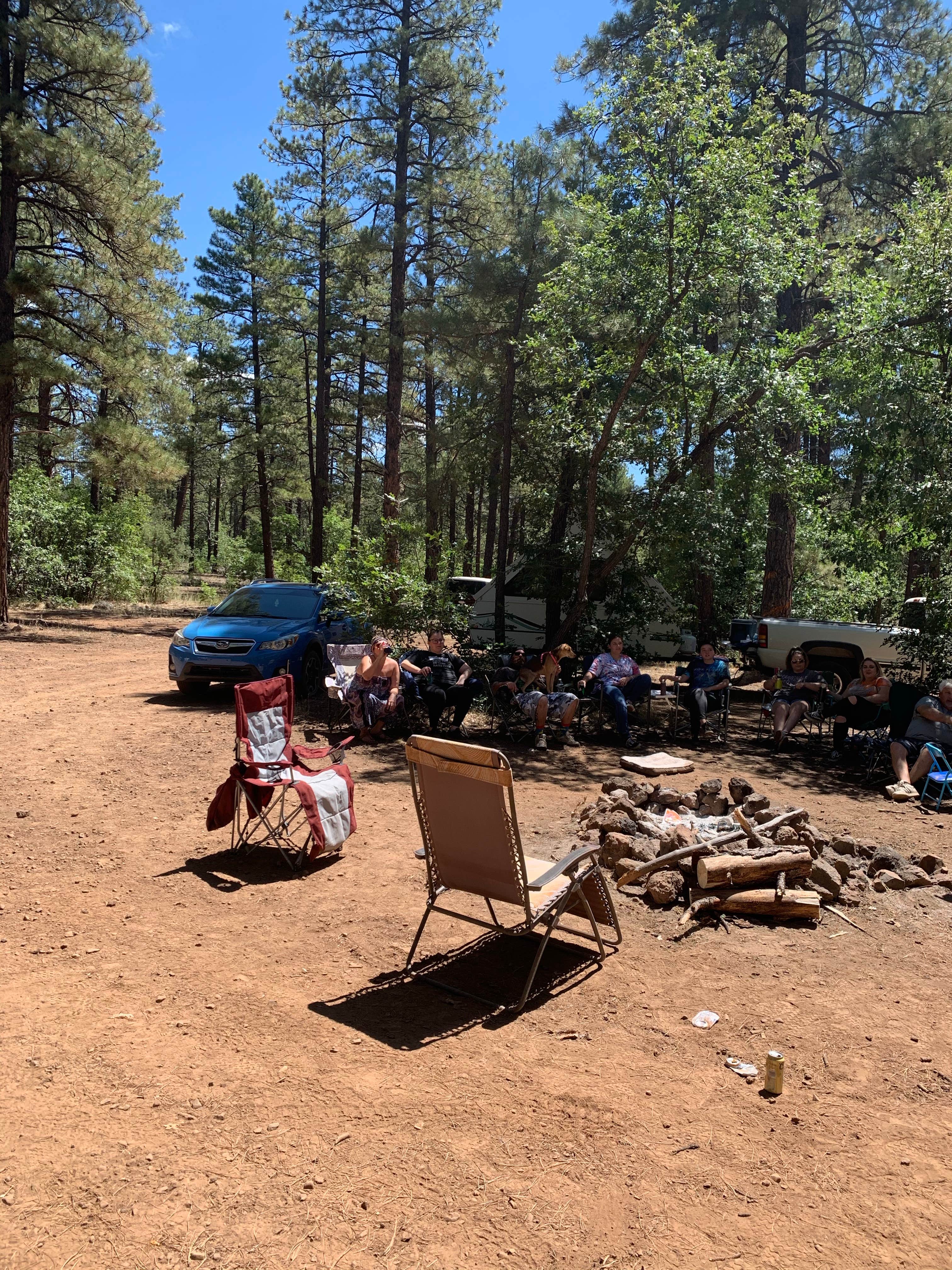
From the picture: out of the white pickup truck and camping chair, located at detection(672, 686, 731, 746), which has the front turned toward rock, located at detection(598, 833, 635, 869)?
the camping chair

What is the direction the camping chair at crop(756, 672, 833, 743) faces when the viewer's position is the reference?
facing the viewer and to the left of the viewer

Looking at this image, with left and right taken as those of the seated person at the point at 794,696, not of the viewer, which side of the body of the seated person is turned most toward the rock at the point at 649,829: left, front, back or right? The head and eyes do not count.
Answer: front

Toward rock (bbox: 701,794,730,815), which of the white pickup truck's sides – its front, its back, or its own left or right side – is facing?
right

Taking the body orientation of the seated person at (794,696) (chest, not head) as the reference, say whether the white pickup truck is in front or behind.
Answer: behind

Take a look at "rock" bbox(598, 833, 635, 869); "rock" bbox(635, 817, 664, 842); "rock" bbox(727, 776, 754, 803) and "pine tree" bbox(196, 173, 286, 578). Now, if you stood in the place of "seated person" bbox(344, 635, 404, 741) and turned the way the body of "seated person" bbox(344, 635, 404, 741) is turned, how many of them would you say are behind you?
1

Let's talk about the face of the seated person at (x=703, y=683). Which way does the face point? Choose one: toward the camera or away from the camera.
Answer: toward the camera

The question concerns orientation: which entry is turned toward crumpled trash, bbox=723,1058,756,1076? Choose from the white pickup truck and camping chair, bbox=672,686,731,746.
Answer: the camping chair

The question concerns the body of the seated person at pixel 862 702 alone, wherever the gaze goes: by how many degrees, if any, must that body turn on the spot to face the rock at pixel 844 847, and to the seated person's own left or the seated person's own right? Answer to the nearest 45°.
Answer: approximately 45° to the seated person's own left

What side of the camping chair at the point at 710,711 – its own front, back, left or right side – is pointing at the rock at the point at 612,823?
front

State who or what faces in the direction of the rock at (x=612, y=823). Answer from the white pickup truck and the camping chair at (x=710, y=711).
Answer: the camping chair

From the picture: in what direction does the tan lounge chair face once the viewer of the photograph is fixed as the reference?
facing away from the viewer and to the right of the viewer

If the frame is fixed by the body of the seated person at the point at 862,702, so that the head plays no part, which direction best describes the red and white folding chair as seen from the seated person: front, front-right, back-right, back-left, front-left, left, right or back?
front

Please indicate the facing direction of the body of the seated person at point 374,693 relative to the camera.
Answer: toward the camera

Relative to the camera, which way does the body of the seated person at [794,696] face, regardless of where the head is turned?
toward the camera
